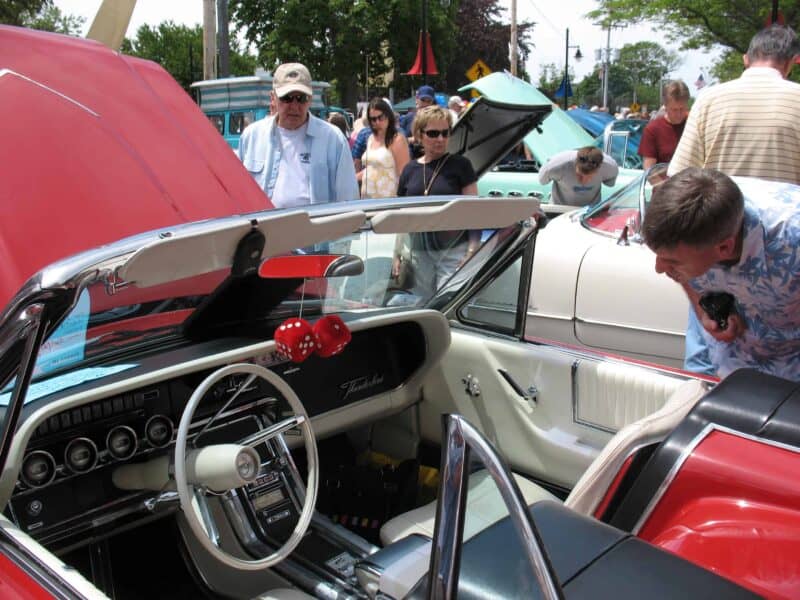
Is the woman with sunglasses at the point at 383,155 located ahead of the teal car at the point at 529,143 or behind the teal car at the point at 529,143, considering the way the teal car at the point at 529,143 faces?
ahead

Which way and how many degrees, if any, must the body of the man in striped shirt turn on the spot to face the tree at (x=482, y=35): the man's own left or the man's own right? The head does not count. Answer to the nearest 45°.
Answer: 0° — they already face it

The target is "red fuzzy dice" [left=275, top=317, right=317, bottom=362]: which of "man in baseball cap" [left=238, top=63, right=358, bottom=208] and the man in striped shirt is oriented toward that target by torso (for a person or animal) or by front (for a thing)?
the man in baseball cap

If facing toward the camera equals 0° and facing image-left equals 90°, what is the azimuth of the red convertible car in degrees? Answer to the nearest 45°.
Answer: approximately 135°

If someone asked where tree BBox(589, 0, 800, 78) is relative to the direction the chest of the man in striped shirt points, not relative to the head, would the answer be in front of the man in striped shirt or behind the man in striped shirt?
in front

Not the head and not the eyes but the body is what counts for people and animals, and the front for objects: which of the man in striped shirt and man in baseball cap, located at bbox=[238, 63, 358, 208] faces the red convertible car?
the man in baseball cap

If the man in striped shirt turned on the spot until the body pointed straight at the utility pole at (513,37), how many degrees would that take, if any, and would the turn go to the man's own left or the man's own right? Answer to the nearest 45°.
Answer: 0° — they already face it

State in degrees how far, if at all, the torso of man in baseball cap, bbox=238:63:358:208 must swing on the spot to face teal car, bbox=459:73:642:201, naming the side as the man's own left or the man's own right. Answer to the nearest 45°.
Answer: approximately 135° to the man's own left

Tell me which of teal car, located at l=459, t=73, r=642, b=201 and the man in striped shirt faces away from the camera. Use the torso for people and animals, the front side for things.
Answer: the man in striped shirt

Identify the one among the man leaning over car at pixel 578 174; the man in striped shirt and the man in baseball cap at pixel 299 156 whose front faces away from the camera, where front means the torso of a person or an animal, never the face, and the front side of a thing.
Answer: the man in striped shirt

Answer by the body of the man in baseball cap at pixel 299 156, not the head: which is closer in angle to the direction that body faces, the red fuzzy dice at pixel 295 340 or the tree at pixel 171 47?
the red fuzzy dice

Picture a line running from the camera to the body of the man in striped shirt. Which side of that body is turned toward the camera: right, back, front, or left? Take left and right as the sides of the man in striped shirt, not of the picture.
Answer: back
